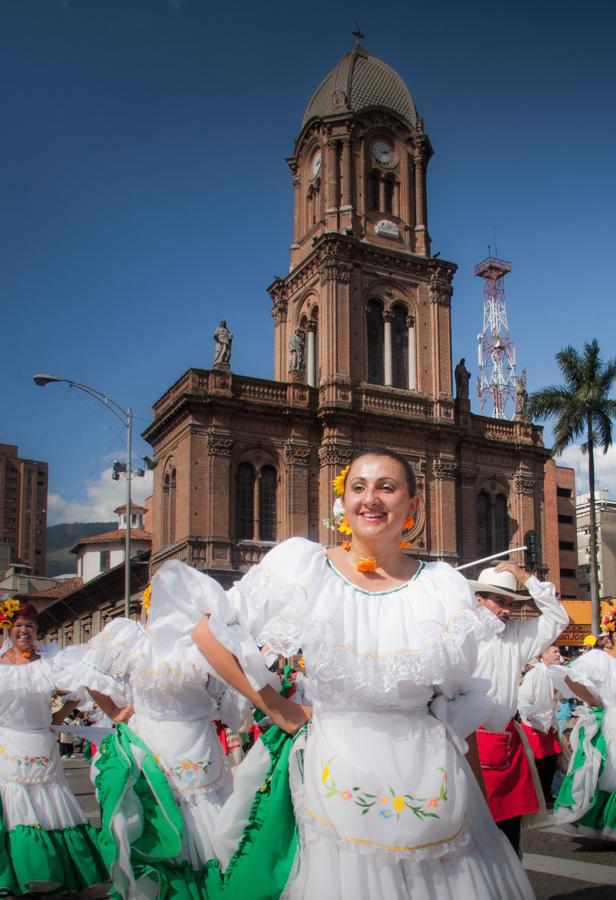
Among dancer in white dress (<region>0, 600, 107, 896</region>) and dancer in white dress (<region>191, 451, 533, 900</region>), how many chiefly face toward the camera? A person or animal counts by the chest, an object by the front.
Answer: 2

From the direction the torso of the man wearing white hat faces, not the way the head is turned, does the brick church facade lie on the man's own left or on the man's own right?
on the man's own right

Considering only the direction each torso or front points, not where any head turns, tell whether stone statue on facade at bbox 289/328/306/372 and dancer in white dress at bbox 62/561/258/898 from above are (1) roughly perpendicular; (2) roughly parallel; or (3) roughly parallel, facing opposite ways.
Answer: roughly parallel

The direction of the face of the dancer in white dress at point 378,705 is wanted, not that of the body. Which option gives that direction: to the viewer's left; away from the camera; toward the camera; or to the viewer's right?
toward the camera

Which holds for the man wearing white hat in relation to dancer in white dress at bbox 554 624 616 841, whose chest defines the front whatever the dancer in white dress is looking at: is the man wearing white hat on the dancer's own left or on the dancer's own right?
on the dancer's own right

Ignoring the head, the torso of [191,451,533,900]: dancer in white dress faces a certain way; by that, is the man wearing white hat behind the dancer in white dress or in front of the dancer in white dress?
behind

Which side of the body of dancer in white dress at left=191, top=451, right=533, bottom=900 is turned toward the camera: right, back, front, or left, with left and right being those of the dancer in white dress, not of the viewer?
front

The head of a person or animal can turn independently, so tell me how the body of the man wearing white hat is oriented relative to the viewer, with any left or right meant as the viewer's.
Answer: facing the viewer and to the left of the viewer

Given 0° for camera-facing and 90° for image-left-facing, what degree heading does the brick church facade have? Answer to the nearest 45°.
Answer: approximately 315°

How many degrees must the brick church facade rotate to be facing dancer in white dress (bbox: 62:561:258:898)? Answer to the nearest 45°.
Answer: approximately 45° to its right

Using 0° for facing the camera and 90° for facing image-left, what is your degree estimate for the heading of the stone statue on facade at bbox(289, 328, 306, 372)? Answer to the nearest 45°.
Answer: approximately 315°

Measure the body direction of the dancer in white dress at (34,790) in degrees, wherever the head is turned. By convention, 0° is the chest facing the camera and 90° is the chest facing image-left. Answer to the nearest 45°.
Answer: approximately 0°
